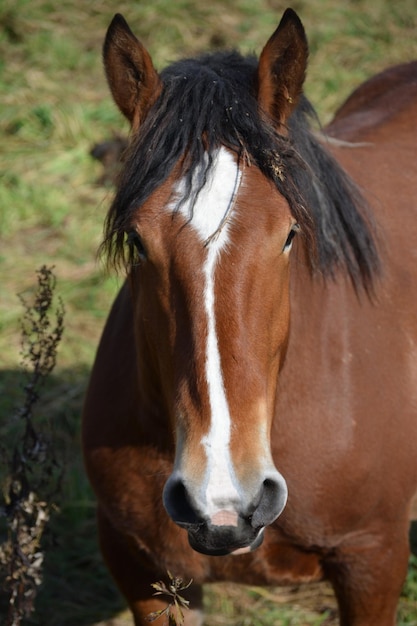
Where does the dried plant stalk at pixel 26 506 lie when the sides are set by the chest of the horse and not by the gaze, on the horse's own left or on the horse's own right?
on the horse's own right

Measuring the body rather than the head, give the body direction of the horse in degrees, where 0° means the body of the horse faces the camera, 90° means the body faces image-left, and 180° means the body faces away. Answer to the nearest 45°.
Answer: approximately 45°
